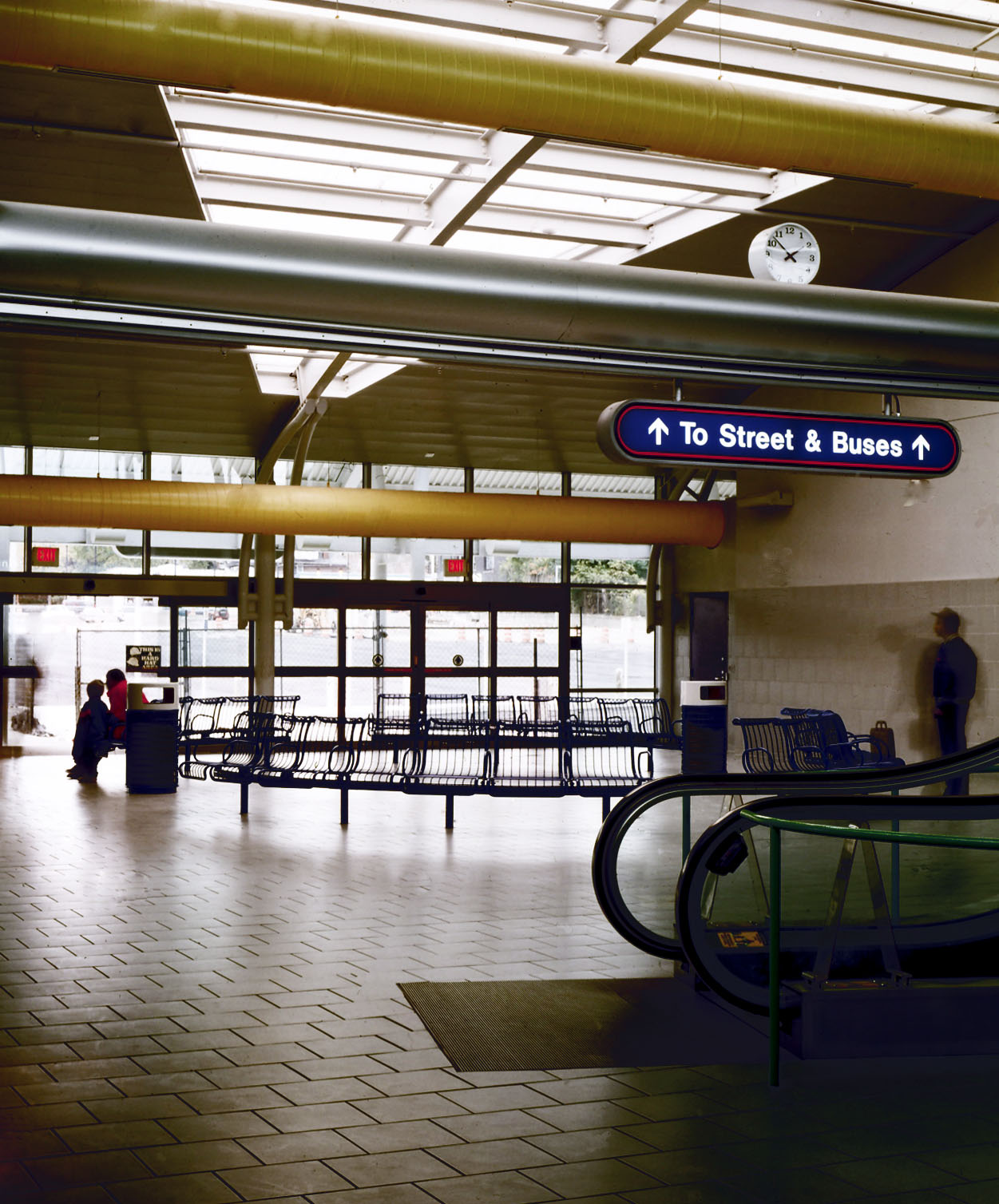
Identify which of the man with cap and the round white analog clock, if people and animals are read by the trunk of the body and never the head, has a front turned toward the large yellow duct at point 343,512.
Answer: the man with cap

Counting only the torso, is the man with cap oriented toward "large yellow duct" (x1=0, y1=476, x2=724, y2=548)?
yes

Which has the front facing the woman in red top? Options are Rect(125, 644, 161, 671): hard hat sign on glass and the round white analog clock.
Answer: the hard hat sign on glass

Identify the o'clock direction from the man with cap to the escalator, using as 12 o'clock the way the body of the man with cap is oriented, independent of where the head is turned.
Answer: The escalator is roughly at 9 o'clock from the man with cap.

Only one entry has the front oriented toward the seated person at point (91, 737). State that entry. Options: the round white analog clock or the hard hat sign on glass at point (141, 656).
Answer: the hard hat sign on glass

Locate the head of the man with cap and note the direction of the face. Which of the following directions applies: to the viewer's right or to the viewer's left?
to the viewer's left

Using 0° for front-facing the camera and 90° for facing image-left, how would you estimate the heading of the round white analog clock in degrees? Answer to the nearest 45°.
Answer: approximately 315°

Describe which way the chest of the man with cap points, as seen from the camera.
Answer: to the viewer's left

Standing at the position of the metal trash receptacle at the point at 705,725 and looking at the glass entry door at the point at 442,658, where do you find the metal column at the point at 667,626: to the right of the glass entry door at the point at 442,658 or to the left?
right

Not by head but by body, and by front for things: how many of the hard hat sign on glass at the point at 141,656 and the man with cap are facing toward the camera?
1
